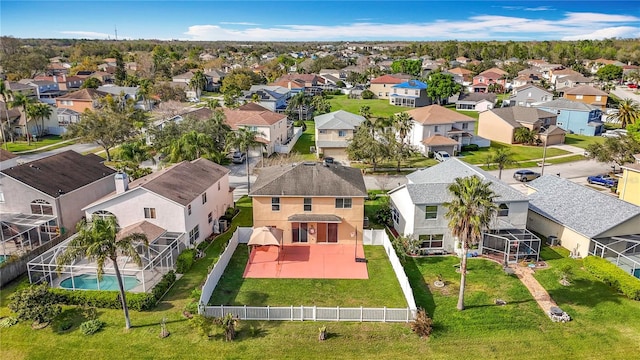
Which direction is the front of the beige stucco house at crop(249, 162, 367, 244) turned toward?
away from the camera

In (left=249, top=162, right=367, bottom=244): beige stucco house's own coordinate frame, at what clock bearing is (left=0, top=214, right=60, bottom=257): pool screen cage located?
The pool screen cage is roughly at 9 o'clock from the beige stucco house.

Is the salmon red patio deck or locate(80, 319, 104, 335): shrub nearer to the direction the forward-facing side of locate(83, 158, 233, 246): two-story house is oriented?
the salmon red patio deck

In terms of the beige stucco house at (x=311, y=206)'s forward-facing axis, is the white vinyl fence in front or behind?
behind

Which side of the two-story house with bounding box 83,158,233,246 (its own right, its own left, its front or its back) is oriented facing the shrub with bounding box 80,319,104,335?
back

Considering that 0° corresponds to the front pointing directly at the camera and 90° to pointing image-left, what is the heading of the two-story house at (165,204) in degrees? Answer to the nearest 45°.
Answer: approximately 225°

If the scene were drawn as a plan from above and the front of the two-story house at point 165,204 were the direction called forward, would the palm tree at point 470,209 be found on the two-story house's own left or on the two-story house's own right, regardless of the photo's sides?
on the two-story house's own right

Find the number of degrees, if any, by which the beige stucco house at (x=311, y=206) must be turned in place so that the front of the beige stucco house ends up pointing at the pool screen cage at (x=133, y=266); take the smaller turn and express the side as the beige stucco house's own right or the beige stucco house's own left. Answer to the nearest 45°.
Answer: approximately 135° to the beige stucco house's own left
